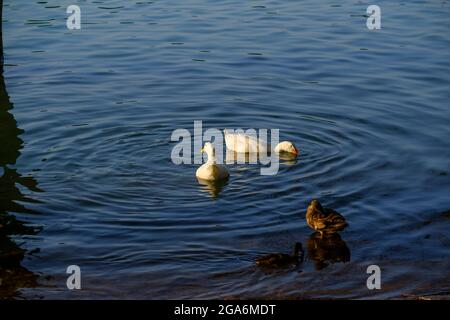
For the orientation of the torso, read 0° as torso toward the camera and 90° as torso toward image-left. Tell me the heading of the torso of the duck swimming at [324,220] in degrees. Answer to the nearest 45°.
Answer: approximately 90°

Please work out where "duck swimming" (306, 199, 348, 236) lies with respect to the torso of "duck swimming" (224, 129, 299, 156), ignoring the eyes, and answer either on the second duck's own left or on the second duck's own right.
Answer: on the second duck's own right

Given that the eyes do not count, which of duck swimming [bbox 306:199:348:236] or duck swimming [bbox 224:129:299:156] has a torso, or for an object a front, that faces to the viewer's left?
duck swimming [bbox 306:199:348:236]

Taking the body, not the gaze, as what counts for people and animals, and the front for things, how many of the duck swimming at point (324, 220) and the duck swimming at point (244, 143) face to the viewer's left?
1

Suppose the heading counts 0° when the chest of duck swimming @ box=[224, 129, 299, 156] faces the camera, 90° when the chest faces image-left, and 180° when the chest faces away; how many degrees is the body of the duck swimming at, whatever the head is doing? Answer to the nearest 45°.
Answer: approximately 270°

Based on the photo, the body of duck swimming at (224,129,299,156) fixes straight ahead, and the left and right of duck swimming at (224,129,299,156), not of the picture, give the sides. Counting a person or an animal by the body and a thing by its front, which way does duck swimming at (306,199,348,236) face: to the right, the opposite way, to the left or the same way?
the opposite way

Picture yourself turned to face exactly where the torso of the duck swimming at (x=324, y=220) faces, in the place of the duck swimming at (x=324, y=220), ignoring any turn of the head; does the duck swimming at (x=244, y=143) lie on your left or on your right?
on your right
